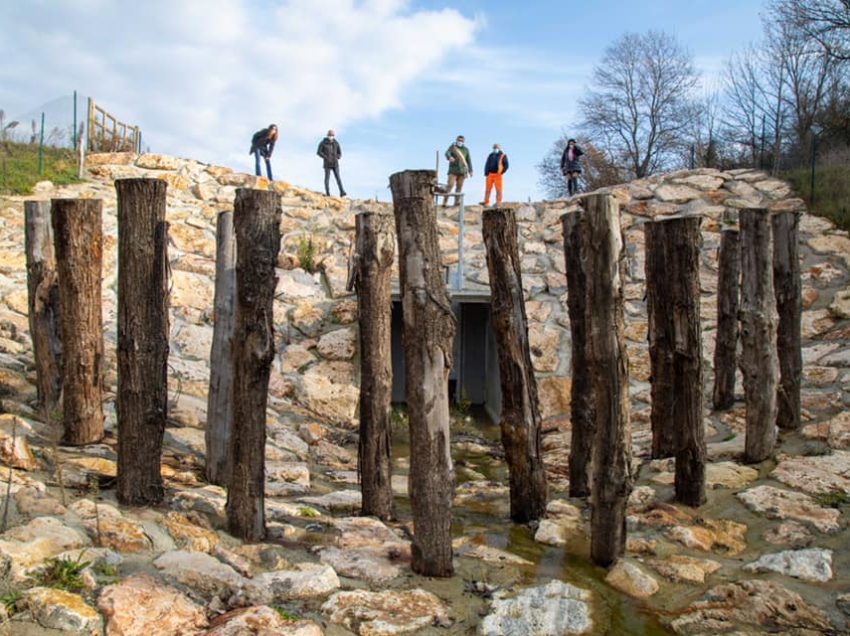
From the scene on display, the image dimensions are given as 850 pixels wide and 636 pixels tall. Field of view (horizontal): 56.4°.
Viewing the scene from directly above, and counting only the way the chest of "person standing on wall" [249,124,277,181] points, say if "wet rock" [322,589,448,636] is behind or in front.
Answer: in front

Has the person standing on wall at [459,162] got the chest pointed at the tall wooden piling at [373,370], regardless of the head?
yes

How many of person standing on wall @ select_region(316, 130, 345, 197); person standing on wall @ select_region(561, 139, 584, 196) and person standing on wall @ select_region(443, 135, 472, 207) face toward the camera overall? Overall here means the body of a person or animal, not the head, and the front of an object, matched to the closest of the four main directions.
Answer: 3

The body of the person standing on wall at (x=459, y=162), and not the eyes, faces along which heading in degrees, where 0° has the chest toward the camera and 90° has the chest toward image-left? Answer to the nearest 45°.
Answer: approximately 0°

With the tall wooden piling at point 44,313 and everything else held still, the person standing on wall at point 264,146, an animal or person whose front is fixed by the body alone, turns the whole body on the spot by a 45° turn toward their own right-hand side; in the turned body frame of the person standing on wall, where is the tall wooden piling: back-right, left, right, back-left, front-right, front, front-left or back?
front

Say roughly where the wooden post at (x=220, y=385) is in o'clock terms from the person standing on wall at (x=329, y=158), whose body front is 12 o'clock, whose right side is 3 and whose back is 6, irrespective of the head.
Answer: The wooden post is roughly at 12 o'clock from the person standing on wall.

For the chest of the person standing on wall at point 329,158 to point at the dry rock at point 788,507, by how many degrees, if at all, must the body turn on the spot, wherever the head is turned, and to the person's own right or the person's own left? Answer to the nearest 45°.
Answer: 0° — they already face it

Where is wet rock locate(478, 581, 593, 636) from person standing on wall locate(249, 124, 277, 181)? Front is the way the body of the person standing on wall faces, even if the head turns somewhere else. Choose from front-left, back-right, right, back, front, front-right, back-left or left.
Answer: front-right

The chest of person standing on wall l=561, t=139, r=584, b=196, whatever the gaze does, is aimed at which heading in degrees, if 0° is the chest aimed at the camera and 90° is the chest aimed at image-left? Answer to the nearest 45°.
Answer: approximately 0°

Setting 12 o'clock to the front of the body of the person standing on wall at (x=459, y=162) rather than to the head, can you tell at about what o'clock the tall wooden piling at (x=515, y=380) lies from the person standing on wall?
The tall wooden piling is roughly at 12 o'clock from the person standing on wall.

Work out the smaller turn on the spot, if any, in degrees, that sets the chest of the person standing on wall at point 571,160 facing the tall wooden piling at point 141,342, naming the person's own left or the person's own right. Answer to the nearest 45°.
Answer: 0° — they already face it
